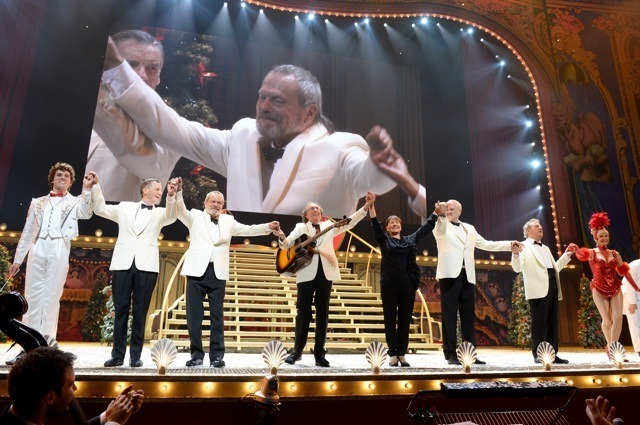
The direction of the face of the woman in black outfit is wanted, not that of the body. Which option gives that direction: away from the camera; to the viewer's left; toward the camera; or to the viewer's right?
toward the camera

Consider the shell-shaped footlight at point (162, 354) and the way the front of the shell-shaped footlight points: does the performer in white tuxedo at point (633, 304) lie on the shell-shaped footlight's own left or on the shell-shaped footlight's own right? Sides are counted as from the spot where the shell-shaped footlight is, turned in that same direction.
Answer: on the shell-shaped footlight's own left

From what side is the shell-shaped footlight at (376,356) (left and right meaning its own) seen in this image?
front

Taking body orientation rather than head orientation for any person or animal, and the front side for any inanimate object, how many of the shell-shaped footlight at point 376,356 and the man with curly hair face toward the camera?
2

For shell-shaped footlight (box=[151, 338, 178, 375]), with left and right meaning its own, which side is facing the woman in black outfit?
left

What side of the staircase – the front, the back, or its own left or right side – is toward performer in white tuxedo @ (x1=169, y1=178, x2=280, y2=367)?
front

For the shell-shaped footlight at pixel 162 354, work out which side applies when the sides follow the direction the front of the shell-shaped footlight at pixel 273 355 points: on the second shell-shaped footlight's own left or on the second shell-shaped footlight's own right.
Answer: on the second shell-shaped footlight's own right

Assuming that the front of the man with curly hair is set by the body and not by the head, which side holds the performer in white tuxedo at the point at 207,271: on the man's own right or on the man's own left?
on the man's own left

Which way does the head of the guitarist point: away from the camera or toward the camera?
toward the camera

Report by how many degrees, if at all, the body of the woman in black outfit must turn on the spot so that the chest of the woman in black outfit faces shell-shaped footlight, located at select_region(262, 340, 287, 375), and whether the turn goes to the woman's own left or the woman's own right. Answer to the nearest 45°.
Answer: approximately 45° to the woman's own right

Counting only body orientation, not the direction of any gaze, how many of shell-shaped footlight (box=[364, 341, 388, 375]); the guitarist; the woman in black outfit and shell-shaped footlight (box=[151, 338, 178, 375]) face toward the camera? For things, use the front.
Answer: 4

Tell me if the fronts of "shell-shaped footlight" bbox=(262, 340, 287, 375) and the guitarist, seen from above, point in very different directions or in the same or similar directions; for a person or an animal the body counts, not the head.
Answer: same or similar directions

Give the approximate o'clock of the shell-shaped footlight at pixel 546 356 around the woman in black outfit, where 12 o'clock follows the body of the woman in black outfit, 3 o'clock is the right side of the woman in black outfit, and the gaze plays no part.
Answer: The shell-shaped footlight is roughly at 9 o'clock from the woman in black outfit.

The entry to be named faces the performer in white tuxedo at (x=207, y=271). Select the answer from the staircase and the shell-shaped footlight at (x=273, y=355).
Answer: the staircase

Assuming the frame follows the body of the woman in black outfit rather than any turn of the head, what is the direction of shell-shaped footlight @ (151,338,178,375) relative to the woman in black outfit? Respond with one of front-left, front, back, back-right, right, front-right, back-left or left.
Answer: front-right

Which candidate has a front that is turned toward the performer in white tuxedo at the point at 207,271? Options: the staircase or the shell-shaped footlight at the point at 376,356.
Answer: the staircase

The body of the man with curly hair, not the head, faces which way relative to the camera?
toward the camera
